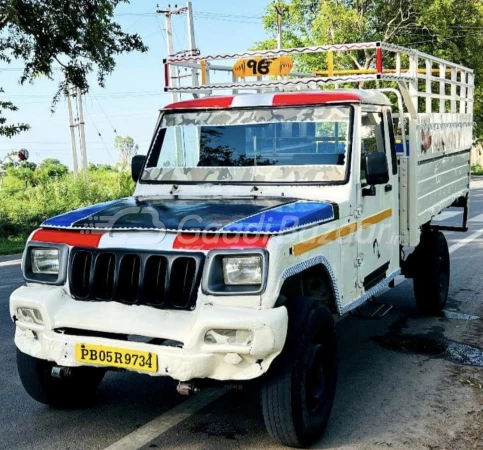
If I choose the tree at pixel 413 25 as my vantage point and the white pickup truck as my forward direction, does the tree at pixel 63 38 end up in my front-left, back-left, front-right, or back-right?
front-right

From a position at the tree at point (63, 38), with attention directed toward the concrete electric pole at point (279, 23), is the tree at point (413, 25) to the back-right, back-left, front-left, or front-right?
front-right

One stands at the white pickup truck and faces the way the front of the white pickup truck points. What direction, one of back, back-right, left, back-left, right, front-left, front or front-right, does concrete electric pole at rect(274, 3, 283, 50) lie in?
back-right

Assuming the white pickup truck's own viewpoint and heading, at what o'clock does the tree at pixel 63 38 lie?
The tree is roughly at 4 o'clock from the white pickup truck.

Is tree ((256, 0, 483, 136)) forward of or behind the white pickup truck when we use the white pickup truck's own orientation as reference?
behind

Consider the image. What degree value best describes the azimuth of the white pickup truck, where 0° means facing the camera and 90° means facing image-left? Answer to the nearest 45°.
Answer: approximately 45°
